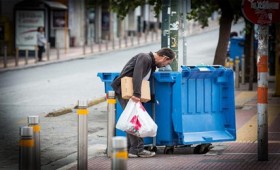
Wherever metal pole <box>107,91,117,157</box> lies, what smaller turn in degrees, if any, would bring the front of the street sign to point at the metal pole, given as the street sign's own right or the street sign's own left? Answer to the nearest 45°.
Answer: approximately 90° to the street sign's own right

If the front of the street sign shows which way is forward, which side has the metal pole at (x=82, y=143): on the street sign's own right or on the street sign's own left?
on the street sign's own right

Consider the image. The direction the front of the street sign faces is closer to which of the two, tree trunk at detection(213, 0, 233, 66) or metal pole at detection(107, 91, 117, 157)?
the metal pole

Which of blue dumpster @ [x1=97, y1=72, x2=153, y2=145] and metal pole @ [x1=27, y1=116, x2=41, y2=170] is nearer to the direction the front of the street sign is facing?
the metal pole

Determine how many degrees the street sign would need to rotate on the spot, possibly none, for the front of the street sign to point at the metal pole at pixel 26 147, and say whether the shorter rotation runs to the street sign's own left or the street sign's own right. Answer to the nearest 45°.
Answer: approximately 45° to the street sign's own right

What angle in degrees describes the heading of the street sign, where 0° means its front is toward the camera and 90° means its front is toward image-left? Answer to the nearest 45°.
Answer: approximately 0°

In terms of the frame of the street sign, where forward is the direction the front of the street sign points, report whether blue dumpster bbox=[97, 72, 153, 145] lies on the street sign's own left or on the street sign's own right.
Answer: on the street sign's own right

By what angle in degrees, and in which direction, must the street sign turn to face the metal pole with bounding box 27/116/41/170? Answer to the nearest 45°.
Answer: approximately 45° to its right

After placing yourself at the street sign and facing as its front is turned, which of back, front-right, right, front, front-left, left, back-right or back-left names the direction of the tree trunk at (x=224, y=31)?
back
